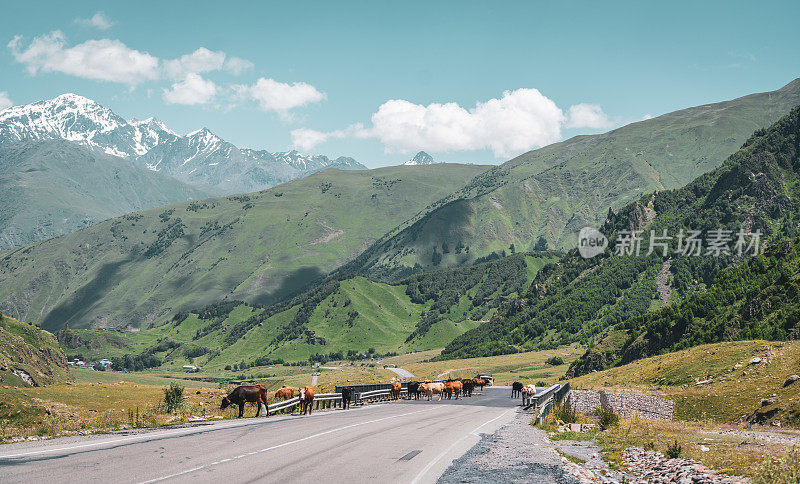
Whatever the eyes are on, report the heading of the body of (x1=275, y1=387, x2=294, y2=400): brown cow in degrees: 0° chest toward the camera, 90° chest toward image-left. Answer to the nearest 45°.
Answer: approximately 90°

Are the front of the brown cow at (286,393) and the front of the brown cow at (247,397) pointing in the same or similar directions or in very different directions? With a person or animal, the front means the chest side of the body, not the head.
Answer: same or similar directions

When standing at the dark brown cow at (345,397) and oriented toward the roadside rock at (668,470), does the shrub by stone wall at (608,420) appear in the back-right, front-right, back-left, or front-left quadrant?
front-left

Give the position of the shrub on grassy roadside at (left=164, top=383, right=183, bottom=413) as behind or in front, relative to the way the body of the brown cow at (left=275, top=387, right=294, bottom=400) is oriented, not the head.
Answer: in front

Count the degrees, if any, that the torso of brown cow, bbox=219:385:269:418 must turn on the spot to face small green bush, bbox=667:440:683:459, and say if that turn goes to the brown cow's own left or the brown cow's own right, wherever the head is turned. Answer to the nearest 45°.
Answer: approximately 135° to the brown cow's own left

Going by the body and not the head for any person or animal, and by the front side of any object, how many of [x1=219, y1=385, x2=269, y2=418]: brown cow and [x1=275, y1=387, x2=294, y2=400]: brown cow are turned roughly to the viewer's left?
2

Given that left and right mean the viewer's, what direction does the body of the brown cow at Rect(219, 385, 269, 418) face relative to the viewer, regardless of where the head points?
facing to the left of the viewer
